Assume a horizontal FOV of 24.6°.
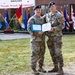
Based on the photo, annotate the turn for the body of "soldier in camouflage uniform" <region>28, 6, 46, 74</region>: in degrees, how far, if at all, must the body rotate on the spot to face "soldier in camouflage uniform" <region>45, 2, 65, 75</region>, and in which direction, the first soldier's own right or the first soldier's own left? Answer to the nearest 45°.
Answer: approximately 45° to the first soldier's own left

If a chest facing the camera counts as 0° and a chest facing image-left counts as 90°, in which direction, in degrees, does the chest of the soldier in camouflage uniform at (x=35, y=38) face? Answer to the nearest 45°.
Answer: approximately 315°

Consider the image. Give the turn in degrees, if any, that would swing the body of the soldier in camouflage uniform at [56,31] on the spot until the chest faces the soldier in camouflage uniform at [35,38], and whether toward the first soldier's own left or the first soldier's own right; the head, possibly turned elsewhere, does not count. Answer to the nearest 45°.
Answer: approximately 45° to the first soldier's own right
